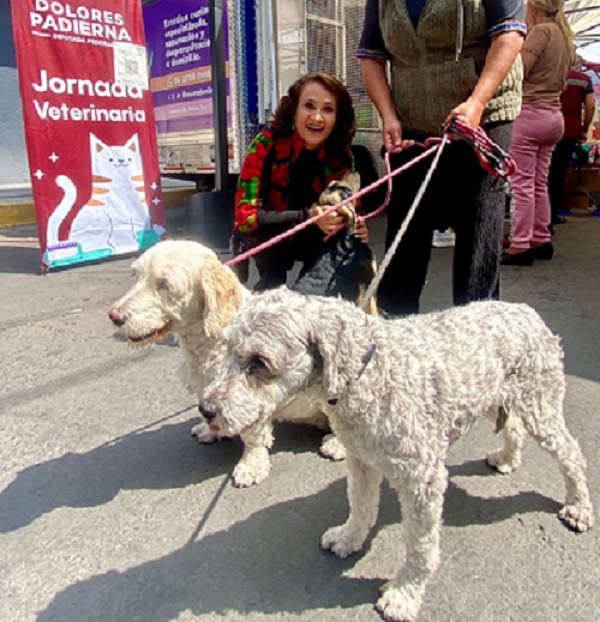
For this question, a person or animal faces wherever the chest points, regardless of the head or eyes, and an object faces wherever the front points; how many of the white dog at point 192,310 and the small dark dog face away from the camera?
0

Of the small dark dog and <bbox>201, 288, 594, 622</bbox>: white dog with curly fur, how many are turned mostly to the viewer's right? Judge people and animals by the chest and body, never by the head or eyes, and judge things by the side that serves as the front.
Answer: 0

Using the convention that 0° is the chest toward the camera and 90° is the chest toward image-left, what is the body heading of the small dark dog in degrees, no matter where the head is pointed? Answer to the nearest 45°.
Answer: approximately 45°

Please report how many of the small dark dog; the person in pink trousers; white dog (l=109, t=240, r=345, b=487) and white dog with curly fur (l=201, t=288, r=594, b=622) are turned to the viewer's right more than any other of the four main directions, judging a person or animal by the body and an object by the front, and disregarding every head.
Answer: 0

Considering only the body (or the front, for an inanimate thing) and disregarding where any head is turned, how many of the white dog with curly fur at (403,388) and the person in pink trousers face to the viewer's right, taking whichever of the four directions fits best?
0

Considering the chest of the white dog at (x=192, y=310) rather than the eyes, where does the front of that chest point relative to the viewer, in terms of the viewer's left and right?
facing the viewer and to the left of the viewer

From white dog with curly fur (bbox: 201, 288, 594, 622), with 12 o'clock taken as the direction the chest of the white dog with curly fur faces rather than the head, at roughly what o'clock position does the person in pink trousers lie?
The person in pink trousers is roughly at 5 o'clock from the white dog with curly fur.

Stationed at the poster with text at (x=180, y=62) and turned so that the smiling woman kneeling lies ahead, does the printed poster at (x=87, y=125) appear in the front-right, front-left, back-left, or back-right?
front-right

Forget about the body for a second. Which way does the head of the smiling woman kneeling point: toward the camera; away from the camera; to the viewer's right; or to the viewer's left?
toward the camera

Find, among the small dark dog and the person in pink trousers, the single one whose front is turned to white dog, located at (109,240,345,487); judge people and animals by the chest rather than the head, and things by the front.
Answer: the small dark dog

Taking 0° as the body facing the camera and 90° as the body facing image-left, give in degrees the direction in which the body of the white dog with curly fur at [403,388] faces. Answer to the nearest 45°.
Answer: approximately 45°

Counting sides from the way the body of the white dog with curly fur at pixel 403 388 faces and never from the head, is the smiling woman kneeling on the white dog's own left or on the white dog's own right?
on the white dog's own right

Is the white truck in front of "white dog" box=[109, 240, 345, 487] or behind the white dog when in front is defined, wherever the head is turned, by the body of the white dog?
behind
